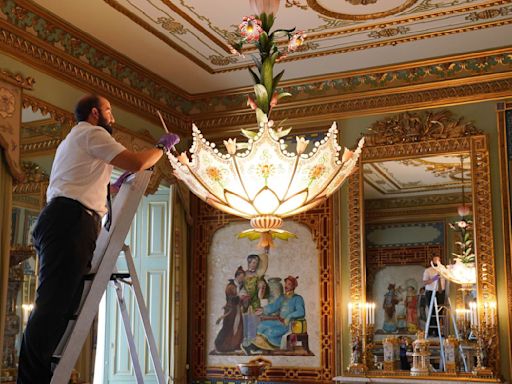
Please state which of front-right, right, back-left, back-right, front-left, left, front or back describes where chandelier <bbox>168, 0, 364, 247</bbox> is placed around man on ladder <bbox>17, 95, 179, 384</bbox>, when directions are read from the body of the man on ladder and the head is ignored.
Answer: front-left

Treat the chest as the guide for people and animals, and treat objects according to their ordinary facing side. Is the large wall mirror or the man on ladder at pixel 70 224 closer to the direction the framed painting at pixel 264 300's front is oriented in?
the man on ladder

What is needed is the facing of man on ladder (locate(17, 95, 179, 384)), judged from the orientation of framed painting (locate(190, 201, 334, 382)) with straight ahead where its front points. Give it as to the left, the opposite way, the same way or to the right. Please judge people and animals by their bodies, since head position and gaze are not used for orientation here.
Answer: to the left

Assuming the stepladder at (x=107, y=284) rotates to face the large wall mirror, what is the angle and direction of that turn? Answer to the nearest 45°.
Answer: approximately 135° to its right

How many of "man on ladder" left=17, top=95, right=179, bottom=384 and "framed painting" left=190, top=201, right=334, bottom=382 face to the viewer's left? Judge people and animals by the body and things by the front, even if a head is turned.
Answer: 0

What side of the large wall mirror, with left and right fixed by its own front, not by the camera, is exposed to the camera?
front

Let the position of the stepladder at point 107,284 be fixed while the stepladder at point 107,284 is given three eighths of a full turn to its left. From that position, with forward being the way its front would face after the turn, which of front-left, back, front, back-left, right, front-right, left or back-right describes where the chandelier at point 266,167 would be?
left

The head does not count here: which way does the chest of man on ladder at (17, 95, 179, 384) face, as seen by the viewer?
to the viewer's right

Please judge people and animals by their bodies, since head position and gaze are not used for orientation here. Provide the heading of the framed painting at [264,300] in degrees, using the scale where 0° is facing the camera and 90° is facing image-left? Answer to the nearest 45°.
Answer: approximately 0°

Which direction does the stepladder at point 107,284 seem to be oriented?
to the viewer's left

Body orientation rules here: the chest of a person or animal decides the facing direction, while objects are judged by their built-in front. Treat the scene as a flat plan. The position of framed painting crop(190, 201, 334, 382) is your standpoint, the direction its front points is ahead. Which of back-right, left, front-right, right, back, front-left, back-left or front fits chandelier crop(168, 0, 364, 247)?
front

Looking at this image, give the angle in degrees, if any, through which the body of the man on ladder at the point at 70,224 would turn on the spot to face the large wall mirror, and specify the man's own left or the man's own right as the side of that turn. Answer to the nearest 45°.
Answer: approximately 45° to the man's own left

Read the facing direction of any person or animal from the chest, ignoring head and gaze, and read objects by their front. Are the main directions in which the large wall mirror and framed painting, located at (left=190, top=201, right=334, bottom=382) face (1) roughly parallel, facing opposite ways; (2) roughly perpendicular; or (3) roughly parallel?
roughly parallel

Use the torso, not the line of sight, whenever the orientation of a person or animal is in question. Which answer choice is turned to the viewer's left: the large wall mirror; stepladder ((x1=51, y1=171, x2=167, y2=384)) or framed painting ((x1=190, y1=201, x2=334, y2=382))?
the stepladder

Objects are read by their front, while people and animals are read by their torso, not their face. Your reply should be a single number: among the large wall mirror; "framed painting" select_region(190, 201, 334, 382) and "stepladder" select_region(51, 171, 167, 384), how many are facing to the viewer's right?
0

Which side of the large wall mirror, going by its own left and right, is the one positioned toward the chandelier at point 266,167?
front
